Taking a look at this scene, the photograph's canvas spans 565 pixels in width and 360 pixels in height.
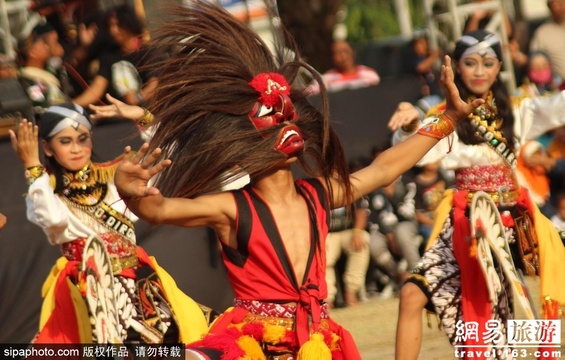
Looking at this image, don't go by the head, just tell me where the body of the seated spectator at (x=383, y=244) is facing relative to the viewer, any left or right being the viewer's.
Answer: facing the viewer and to the left of the viewer

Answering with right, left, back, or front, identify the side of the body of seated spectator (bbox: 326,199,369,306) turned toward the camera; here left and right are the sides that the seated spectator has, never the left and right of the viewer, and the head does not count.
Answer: front

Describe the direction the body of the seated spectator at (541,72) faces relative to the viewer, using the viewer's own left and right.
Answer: facing the viewer

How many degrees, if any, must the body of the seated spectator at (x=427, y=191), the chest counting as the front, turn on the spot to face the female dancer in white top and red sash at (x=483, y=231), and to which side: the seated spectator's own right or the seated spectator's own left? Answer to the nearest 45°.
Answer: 0° — they already face them

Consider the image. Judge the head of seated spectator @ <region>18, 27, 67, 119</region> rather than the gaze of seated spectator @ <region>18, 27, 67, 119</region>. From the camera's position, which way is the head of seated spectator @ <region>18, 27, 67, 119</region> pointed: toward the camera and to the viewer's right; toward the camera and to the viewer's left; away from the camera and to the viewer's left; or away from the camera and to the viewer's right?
toward the camera and to the viewer's right
